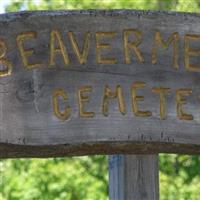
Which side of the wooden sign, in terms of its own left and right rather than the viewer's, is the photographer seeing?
front
